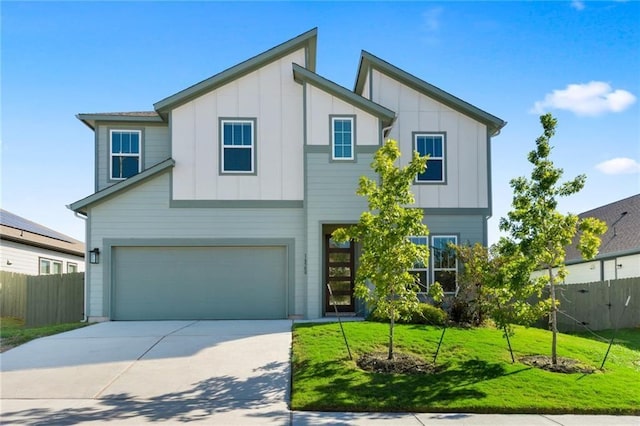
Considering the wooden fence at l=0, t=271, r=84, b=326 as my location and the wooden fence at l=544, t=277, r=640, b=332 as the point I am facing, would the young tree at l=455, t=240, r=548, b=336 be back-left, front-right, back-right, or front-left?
front-right

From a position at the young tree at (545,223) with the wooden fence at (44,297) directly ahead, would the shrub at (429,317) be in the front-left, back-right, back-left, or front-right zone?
front-right

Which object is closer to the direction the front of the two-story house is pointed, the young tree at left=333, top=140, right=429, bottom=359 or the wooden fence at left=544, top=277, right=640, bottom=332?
the young tree

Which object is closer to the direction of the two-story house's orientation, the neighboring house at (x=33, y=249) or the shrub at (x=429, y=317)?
the shrub

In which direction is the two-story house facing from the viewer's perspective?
toward the camera

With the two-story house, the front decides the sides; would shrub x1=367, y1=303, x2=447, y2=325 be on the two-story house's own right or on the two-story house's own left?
on the two-story house's own left

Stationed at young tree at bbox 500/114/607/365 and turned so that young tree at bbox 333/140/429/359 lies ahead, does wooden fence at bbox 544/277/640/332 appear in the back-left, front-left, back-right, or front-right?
back-right
